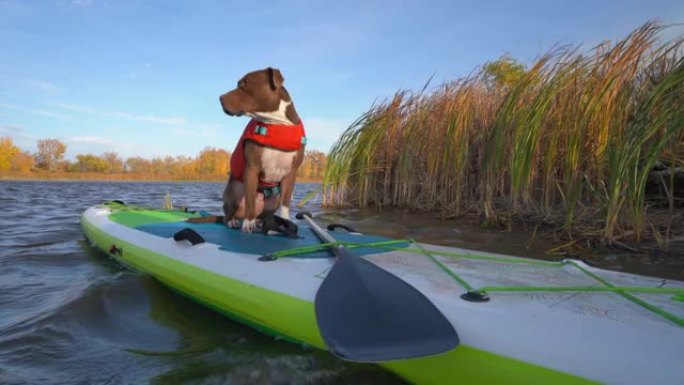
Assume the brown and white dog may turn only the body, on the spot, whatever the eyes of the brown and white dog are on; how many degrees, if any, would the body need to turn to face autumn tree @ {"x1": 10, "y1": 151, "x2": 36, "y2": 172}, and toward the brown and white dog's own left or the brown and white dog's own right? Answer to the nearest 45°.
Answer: approximately 180°

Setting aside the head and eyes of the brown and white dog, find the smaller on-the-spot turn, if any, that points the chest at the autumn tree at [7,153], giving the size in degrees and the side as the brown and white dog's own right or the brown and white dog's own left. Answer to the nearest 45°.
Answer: approximately 180°
